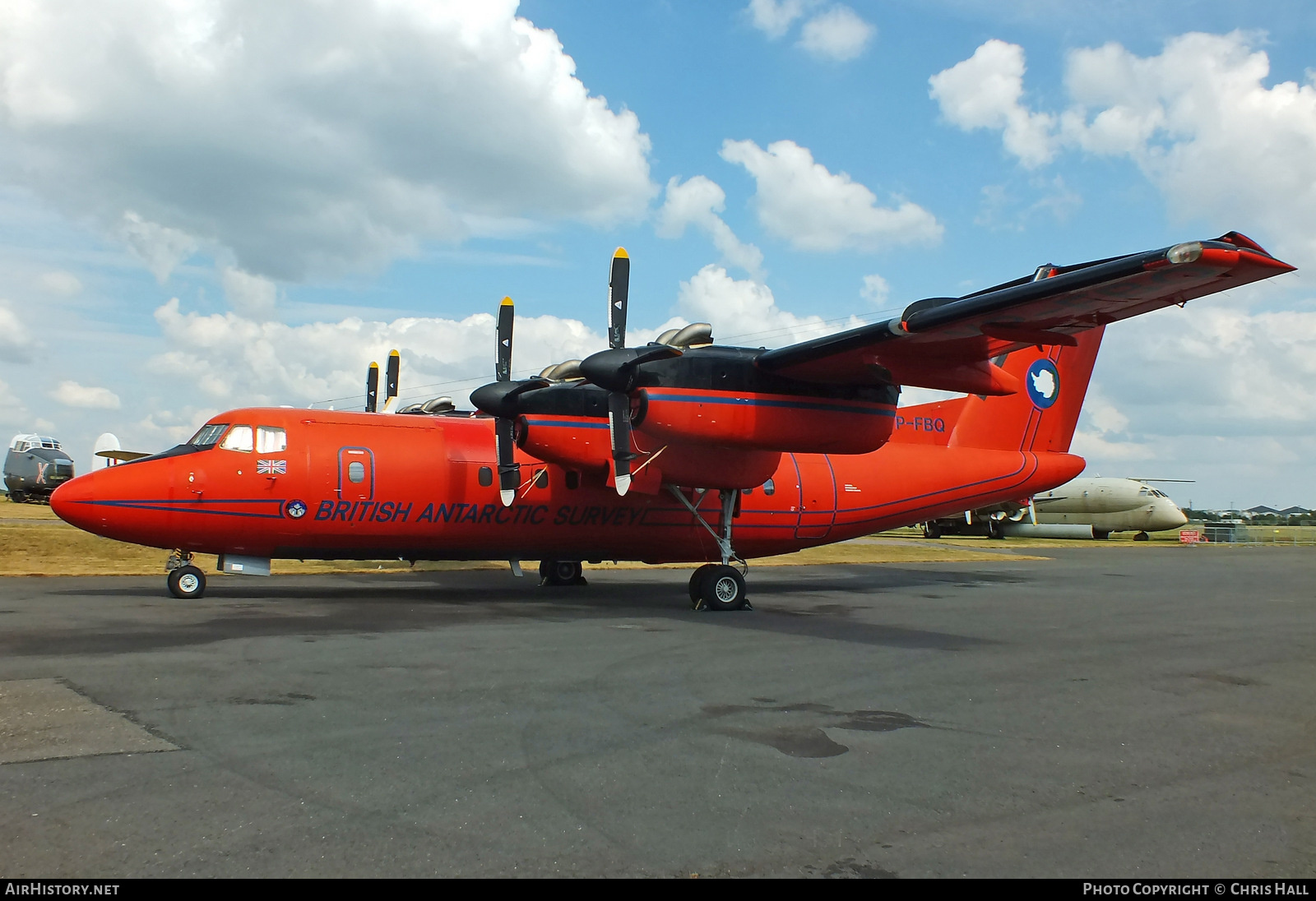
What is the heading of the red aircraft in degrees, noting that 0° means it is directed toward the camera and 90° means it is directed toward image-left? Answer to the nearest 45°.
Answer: approximately 45°
